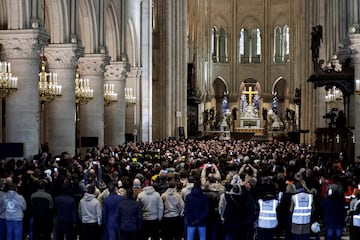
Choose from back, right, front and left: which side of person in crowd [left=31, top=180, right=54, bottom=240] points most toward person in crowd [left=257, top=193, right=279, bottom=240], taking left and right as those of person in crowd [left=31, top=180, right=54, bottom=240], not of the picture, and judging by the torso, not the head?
right

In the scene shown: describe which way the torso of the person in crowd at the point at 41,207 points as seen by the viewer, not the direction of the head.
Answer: away from the camera

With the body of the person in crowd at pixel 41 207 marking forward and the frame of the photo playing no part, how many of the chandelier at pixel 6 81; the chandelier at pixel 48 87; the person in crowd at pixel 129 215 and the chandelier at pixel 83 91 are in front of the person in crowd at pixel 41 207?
3

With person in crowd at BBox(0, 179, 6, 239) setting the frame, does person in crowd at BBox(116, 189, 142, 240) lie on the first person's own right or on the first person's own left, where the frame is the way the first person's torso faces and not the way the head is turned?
on the first person's own right

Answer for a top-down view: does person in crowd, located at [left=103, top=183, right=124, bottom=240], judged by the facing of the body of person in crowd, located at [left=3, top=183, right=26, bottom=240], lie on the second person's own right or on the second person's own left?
on the second person's own right

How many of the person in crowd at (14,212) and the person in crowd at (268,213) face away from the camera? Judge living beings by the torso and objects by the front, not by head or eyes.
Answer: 2

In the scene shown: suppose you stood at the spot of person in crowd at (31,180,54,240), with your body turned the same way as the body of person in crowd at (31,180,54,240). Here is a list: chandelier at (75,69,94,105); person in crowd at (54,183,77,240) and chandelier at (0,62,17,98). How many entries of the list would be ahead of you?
2

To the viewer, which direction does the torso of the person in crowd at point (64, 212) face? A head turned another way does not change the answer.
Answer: away from the camera

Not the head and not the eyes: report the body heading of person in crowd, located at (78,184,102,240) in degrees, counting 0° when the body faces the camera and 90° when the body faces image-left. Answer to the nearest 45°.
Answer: approximately 180°

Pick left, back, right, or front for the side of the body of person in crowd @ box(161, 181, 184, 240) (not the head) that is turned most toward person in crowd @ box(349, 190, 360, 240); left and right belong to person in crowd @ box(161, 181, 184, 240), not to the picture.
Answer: right
